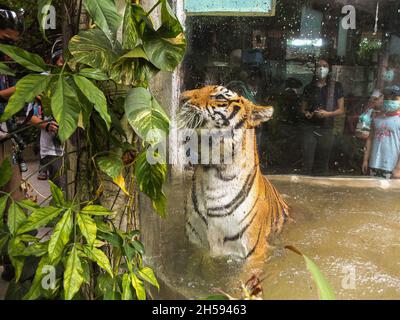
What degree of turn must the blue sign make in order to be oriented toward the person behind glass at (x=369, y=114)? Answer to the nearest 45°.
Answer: approximately 135° to its left

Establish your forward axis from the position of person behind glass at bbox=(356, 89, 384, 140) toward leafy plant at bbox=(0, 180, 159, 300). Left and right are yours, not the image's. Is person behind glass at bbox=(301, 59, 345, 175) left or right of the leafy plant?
right

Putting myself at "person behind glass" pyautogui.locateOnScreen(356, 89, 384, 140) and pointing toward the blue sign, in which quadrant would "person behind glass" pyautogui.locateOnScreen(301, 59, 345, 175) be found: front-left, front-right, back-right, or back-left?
front-right

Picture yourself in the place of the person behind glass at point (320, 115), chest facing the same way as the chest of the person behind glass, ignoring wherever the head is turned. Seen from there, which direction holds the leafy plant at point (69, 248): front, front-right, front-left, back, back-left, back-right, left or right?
front

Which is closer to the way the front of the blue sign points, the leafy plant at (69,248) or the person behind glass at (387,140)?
the leafy plant

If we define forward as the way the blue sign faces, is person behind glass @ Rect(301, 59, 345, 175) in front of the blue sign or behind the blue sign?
behind

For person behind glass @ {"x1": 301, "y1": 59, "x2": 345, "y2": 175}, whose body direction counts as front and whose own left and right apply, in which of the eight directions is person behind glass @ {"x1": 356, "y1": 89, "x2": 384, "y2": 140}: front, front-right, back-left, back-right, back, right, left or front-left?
back-left

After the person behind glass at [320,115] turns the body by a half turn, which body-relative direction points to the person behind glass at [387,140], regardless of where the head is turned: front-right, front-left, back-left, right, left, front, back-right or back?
right

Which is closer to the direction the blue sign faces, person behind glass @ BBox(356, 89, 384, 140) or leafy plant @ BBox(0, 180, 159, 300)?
the leafy plant

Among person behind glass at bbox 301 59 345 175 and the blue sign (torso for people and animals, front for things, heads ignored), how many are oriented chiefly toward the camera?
2

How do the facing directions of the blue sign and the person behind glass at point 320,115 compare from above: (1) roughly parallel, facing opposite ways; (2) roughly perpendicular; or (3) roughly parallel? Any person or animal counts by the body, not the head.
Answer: roughly parallel

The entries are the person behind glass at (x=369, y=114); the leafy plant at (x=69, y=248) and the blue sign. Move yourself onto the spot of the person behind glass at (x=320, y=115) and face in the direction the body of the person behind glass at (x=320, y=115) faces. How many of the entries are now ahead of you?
2

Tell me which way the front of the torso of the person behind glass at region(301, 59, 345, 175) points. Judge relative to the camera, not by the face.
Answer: toward the camera

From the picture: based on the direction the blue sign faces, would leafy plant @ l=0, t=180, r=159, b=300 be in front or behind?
in front

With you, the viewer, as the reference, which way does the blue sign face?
facing the viewer
